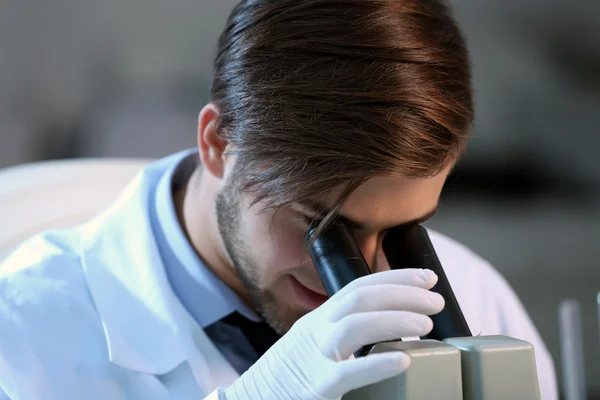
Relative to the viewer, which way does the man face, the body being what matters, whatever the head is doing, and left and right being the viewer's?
facing the viewer and to the right of the viewer

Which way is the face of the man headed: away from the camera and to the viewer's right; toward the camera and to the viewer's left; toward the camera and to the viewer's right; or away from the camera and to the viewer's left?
toward the camera and to the viewer's right
